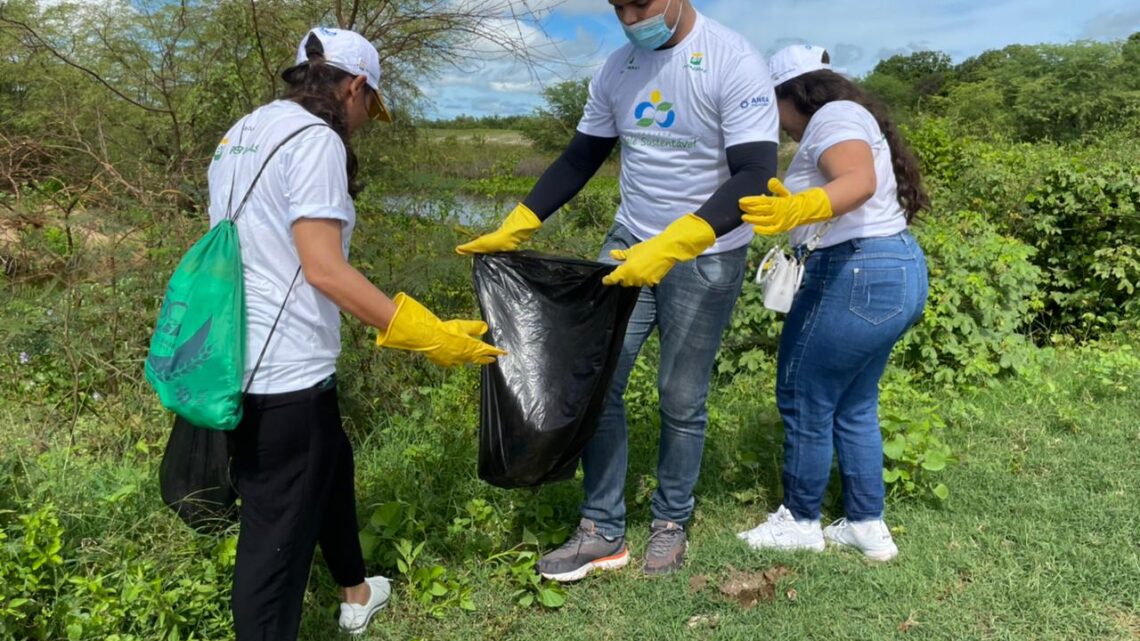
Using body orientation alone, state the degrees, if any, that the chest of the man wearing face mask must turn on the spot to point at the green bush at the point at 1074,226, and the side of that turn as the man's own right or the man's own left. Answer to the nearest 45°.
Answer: approximately 180°

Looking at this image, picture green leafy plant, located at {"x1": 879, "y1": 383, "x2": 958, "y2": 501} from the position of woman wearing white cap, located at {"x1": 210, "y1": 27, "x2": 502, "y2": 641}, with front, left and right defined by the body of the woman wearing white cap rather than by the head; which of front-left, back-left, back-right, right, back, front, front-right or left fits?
front-right

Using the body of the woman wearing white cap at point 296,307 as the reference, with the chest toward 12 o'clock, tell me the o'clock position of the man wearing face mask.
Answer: The man wearing face mask is roughly at 1 o'clock from the woman wearing white cap.

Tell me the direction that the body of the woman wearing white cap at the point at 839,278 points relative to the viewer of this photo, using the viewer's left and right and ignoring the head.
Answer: facing to the left of the viewer

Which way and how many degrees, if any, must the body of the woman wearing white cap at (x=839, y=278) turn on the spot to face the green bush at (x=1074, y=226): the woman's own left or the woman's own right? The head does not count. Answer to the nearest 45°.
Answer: approximately 90° to the woman's own right

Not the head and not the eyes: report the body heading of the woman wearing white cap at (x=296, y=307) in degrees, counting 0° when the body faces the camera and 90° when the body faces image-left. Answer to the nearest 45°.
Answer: approximately 225°

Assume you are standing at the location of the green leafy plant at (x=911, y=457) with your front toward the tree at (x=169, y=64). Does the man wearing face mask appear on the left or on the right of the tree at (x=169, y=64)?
left

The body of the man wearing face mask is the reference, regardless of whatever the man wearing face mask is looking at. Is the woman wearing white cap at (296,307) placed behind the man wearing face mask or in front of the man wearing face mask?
in front

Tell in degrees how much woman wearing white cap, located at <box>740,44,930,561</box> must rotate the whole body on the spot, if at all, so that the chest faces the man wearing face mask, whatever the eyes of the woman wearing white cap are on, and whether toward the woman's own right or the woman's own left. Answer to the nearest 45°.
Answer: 0° — they already face them

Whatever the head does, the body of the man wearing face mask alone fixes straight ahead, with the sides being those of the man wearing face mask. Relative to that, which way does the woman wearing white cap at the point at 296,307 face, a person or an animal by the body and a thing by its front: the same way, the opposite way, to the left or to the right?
the opposite way

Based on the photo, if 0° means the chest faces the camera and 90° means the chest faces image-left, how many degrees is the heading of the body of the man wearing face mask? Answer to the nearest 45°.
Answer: approximately 45°
